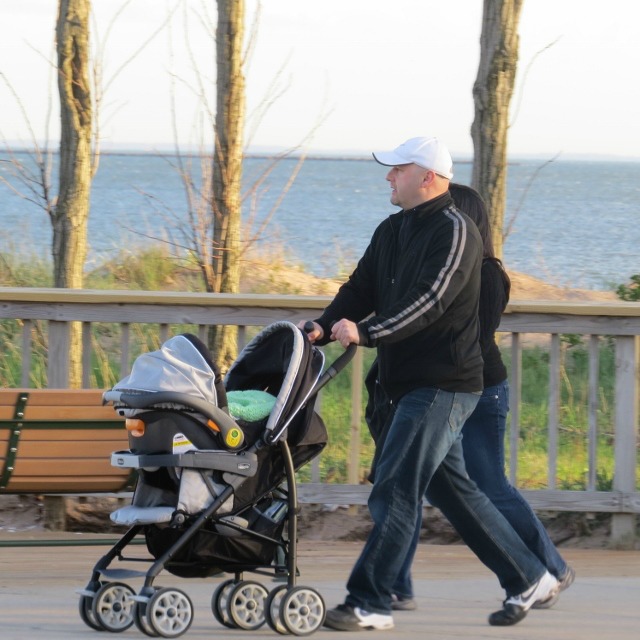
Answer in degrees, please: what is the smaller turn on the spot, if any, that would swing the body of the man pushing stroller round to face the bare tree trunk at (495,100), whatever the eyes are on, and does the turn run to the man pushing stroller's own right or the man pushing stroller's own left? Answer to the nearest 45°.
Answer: approximately 90° to the man pushing stroller's own right

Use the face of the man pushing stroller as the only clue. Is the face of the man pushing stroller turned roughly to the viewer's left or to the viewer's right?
to the viewer's left

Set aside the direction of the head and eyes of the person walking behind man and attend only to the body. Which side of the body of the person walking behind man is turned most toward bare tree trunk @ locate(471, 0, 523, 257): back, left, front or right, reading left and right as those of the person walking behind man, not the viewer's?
right

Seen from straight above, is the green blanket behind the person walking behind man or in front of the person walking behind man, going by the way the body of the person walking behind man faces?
in front

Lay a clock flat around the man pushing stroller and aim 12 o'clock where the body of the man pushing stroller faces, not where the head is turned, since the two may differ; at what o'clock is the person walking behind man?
The person walking behind man is roughly at 4 o'clock from the man pushing stroller.

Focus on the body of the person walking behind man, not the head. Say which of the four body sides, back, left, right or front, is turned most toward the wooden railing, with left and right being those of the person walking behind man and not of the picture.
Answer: right

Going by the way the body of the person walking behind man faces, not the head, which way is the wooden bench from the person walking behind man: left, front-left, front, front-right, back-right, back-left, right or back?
front

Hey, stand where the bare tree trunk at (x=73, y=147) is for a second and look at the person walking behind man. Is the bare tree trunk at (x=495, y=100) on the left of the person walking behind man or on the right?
left

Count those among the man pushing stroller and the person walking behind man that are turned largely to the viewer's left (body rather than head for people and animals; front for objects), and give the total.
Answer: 2

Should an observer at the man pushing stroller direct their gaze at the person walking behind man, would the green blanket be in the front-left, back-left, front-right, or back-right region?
back-left

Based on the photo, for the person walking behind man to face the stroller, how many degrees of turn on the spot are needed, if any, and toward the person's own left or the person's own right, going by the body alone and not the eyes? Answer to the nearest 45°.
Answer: approximately 45° to the person's own left

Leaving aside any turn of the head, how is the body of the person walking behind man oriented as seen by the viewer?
to the viewer's left

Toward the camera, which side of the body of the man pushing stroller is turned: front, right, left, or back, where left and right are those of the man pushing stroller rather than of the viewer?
left
